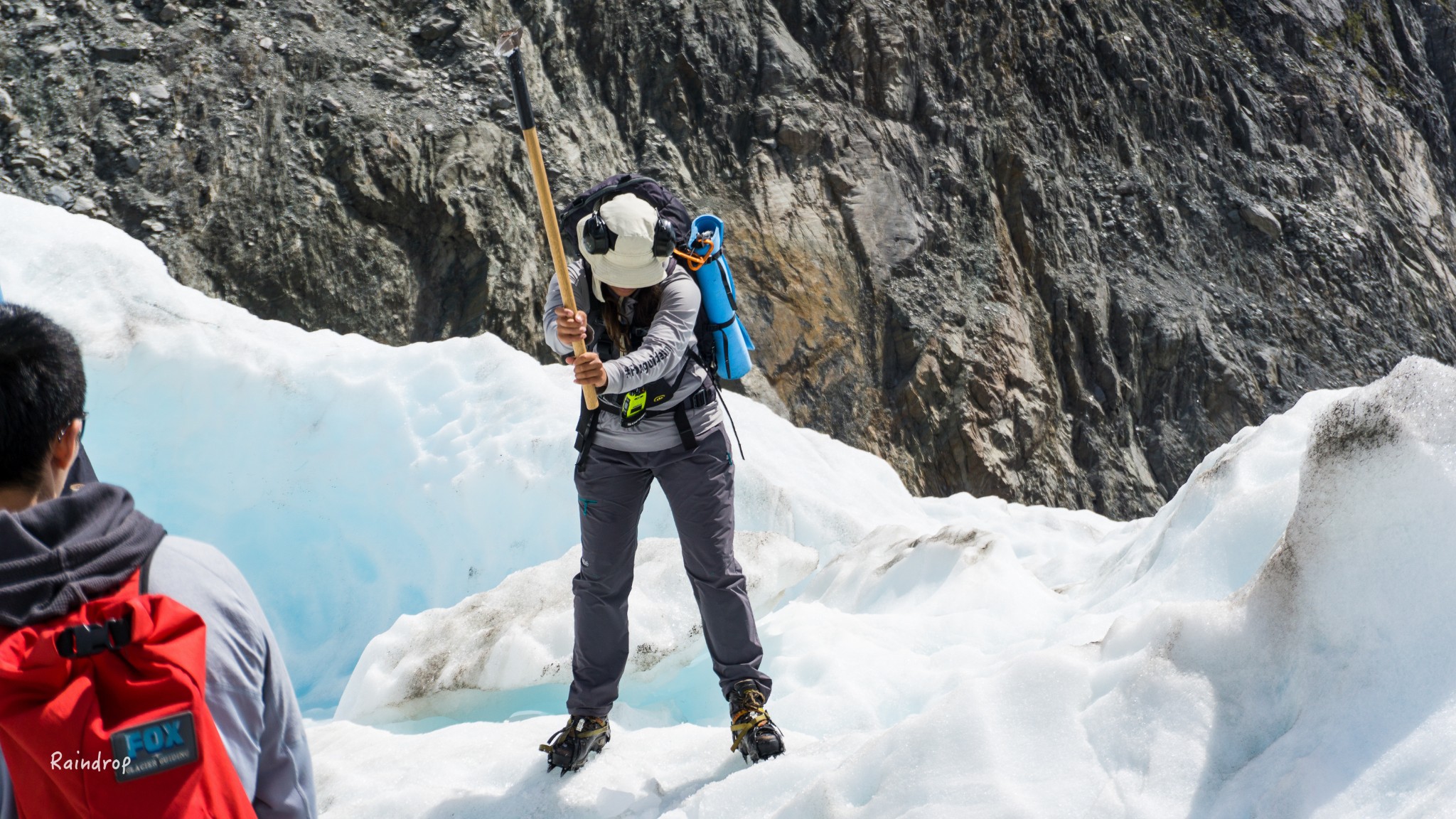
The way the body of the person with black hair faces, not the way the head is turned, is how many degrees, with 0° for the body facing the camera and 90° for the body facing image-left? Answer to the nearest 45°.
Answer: approximately 180°

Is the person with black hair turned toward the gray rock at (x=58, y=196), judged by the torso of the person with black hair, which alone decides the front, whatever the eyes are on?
yes

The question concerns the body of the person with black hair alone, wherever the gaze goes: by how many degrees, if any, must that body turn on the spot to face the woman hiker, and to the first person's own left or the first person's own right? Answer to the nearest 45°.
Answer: approximately 45° to the first person's own right

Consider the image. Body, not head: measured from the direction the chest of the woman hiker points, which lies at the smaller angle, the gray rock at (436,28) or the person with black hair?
the person with black hair

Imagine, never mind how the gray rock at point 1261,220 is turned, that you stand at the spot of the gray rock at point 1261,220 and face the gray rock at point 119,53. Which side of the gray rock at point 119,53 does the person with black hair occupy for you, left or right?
left

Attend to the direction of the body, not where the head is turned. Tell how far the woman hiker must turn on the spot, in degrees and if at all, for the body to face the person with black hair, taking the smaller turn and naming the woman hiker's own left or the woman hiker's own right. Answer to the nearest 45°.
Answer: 0° — they already face them

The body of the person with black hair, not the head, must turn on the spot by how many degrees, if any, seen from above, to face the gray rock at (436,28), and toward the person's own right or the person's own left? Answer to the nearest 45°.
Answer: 0° — they already face it

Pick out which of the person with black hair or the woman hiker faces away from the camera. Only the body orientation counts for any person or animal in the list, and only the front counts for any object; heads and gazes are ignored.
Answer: the person with black hair

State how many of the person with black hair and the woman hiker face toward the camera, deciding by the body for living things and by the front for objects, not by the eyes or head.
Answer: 1

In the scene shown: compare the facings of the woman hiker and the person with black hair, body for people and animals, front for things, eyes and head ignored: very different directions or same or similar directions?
very different directions

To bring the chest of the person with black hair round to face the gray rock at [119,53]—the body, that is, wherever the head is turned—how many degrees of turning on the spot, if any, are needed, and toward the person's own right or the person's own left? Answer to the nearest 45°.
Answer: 0° — they already face it

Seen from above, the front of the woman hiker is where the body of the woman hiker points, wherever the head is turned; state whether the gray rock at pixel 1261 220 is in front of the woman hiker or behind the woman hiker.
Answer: behind

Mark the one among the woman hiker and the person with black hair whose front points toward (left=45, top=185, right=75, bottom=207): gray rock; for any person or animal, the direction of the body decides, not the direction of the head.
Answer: the person with black hair

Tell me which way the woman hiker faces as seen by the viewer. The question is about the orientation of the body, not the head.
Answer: toward the camera
